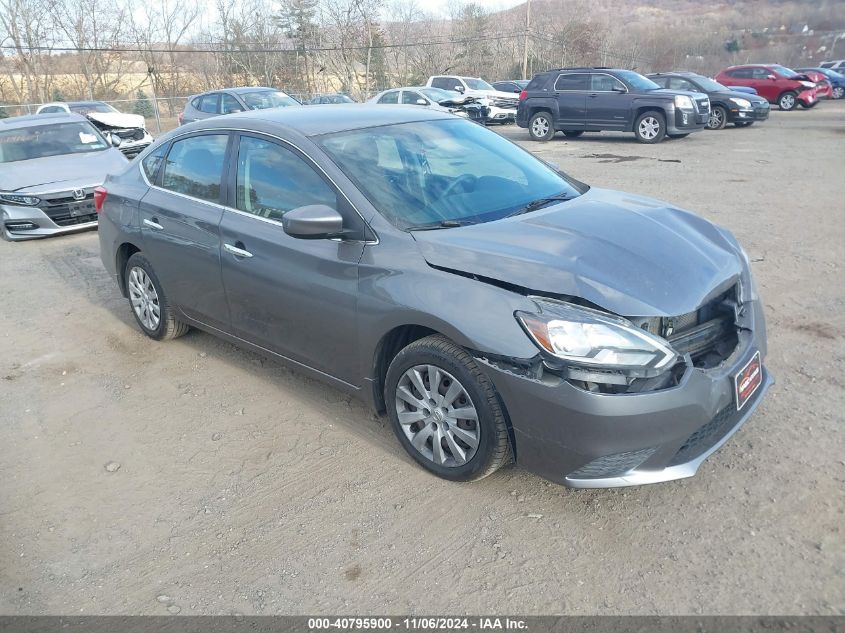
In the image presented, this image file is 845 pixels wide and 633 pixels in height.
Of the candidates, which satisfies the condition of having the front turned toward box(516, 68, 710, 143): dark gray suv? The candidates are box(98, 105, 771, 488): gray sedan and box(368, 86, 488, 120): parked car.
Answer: the parked car

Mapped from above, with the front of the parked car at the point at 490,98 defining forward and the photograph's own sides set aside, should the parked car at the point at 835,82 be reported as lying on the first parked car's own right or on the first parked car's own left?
on the first parked car's own left

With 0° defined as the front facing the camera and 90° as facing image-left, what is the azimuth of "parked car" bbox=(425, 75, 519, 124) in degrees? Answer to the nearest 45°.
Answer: approximately 315°

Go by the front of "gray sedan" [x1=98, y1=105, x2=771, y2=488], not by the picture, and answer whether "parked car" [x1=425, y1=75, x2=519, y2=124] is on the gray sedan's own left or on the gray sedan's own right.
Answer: on the gray sedan's own left

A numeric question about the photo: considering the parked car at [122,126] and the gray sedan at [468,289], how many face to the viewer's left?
0

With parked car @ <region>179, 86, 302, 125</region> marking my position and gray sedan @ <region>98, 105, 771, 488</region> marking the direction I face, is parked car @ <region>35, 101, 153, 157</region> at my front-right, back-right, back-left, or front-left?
back-right

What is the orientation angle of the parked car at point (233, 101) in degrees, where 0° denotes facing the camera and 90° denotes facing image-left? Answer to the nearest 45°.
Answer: approximately 315°

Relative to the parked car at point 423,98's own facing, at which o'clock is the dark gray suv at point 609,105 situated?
The dark gray suv is roughly at 12 o'clock from the parked car.

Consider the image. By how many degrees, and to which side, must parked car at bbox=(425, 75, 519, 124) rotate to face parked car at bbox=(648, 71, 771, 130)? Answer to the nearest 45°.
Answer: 0° — it already faces it

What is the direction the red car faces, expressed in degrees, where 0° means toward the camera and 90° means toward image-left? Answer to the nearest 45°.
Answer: approximately 315°
